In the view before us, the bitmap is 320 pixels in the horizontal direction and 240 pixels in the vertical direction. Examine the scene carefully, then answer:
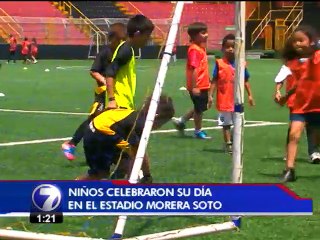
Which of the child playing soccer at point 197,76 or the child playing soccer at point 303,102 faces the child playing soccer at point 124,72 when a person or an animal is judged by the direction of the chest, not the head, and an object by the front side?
the child playing soccer at point 303,102

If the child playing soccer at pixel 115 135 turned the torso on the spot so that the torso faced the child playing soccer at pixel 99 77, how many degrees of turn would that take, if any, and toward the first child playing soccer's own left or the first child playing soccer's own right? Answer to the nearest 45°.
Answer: approximately 90° to the first child playing soccer's own left

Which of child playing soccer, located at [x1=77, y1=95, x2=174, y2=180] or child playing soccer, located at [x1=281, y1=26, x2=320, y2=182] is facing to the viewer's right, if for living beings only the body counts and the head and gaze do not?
child playing soccer, located at [x1=77, y1=95, x2=174, y2=180]

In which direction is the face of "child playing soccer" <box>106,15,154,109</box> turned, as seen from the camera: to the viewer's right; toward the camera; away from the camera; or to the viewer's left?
to the viewer's right

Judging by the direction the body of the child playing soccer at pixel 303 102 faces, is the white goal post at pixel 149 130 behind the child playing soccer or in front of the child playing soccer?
in front

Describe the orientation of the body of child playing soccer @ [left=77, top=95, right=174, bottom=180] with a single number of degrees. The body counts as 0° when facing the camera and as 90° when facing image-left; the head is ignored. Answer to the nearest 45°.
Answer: approximately 270°
